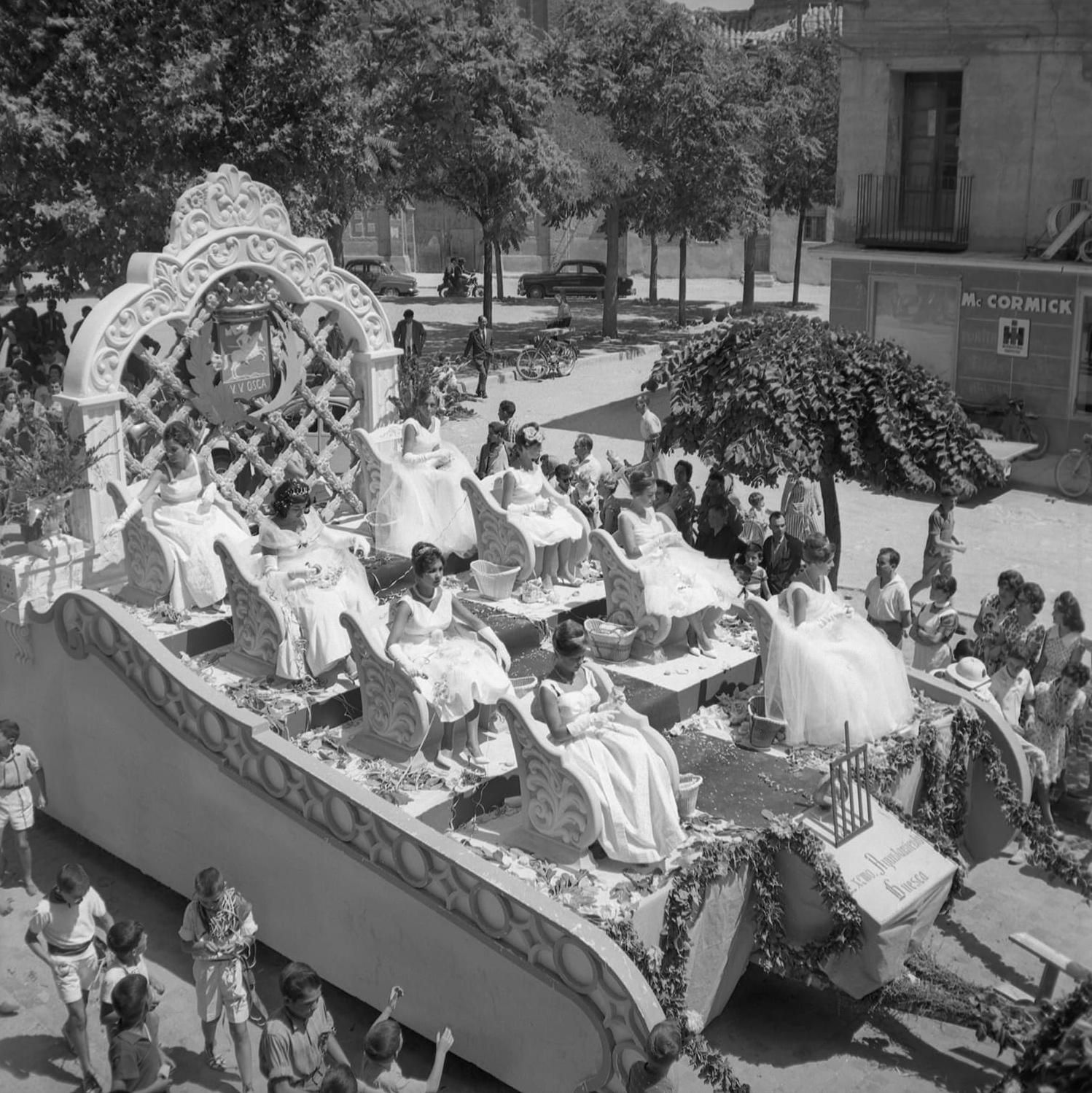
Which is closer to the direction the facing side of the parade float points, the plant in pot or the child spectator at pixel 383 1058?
the child spectator

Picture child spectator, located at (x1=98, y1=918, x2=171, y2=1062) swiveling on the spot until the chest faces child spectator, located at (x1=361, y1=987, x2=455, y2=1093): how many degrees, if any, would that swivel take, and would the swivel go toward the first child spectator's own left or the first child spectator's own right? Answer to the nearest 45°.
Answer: approximately 90° to the first child spectator's own right

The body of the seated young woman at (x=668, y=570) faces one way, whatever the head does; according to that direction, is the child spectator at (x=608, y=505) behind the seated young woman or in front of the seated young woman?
behind

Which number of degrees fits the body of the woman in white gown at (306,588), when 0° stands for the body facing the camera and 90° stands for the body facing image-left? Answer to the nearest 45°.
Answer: approximately 315°

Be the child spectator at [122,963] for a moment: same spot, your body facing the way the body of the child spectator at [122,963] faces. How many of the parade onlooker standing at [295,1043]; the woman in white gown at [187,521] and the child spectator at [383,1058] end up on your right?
2
